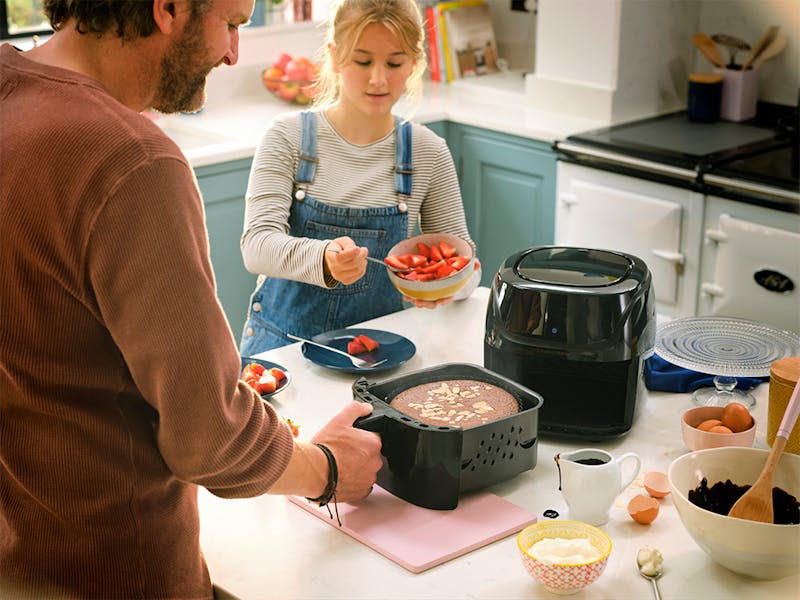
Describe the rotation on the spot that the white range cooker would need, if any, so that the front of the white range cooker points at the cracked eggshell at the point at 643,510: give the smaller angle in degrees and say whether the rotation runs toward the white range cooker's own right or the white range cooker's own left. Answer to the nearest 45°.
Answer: approximately 45° to the white range cooker's own left

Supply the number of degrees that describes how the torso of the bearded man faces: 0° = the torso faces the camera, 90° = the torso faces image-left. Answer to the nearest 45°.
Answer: approximately 225°

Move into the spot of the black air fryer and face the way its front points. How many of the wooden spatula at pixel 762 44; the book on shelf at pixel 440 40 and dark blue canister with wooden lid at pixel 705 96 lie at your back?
3

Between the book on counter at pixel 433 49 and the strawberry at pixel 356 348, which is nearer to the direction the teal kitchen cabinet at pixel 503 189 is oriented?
the strawberry

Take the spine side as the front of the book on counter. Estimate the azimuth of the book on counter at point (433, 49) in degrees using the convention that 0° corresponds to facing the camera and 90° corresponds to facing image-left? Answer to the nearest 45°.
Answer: approximately 0°

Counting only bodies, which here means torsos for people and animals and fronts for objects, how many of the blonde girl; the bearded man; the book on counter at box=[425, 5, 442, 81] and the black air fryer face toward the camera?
3

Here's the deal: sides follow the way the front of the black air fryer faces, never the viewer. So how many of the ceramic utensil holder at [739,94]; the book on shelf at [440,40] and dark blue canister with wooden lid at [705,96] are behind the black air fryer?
3

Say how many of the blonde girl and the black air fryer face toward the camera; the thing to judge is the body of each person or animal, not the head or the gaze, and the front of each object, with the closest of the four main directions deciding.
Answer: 2

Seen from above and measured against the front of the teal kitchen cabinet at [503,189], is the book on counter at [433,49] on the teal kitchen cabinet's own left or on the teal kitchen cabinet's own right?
on the teal kitchen cabinet's own right

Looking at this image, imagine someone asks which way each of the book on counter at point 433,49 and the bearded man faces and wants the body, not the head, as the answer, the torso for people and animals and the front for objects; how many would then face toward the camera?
1
